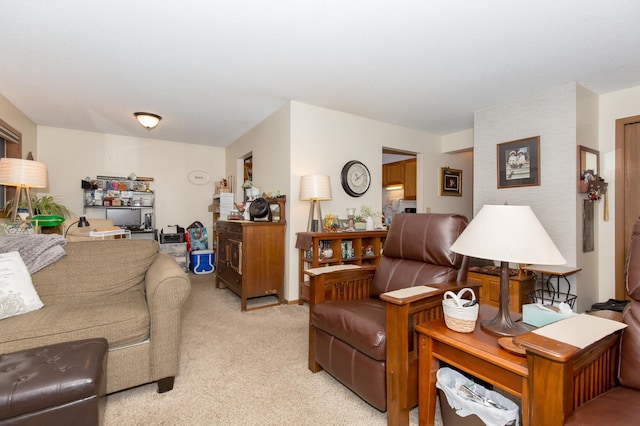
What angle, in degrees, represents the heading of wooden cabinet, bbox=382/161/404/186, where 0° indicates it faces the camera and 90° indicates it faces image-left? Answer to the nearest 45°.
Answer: approximately 45°

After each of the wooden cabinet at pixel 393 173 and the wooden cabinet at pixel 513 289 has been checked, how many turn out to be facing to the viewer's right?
0

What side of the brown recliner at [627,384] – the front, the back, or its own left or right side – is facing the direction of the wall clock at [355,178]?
right

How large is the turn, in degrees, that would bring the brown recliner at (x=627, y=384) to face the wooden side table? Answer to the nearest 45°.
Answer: approximately 90° to its right

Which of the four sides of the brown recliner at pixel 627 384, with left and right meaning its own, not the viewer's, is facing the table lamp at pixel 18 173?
front

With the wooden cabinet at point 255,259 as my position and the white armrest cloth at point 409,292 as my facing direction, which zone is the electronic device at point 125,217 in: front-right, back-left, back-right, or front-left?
back-right

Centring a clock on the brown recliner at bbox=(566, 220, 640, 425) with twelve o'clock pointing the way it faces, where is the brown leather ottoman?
The brown leather ottoman is roughly at 12 o'clock from the brown recliner.

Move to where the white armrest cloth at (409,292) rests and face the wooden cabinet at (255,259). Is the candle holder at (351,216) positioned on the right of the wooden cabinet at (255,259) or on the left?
right
